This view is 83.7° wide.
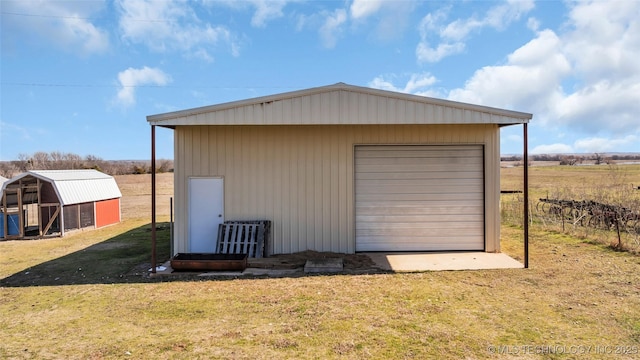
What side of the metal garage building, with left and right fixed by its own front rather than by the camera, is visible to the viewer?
front

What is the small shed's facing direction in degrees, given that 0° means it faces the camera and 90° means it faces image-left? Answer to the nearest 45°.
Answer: approximately 45°

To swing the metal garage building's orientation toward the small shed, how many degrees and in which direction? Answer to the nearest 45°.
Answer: approximately 90° to its right

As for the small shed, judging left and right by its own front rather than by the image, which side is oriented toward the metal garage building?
left

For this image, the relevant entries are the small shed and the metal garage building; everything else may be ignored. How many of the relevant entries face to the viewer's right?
0
